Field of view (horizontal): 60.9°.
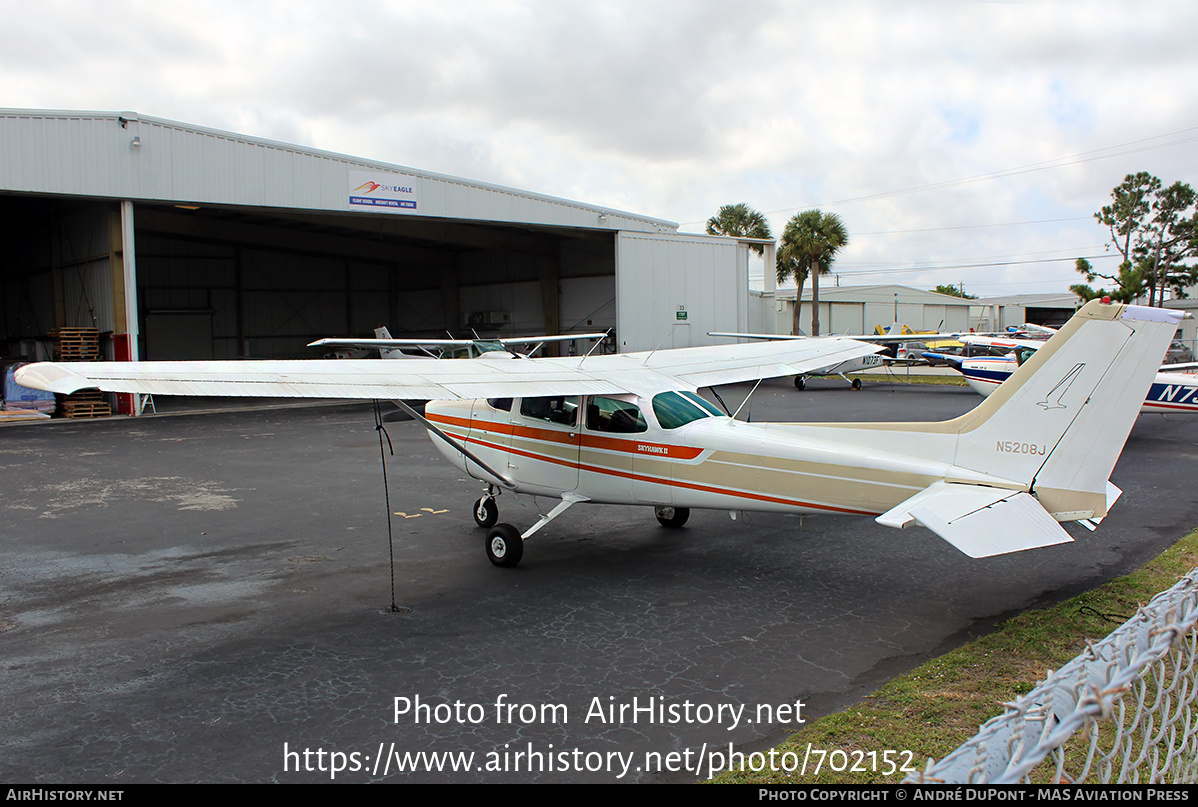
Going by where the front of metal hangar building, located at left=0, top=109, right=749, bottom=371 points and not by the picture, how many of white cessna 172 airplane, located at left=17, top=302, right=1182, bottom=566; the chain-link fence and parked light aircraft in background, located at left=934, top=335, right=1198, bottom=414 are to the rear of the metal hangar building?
0

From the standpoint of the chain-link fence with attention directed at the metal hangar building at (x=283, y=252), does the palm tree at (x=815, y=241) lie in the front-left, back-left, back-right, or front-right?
front-right

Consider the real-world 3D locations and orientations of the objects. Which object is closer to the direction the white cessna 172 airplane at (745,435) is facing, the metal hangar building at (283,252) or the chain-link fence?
the metal hangar building

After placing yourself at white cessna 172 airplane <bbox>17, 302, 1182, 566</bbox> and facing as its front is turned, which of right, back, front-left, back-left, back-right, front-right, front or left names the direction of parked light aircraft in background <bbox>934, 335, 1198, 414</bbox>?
right

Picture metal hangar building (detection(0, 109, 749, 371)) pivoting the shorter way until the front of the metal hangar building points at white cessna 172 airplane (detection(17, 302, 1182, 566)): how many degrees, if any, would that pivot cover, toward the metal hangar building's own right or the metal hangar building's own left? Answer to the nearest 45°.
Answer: approximately 45° to the metal hangar building's own right

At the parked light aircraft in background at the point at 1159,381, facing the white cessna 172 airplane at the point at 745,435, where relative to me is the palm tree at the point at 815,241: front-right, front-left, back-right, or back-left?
back-right

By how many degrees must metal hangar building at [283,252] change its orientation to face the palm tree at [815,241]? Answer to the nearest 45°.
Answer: approximately 45° to its left

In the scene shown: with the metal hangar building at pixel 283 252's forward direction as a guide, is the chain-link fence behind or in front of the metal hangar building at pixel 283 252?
in front

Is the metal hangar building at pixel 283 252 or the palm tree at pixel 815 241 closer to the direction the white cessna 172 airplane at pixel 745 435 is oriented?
the metal hangar building

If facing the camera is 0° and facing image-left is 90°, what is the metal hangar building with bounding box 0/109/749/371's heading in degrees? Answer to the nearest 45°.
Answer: approximately 315°

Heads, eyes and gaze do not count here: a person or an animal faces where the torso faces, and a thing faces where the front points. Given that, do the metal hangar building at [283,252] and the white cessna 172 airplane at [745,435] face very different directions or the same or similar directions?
very different directions

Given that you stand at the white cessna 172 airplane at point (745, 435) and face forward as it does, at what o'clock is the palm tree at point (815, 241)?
The palm tree is roughly at 2 o'clock from the white cessna 172 airplane.

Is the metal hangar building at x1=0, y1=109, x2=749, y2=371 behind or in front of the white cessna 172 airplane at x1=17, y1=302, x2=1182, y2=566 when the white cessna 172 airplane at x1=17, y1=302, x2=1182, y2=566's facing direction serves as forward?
in front
